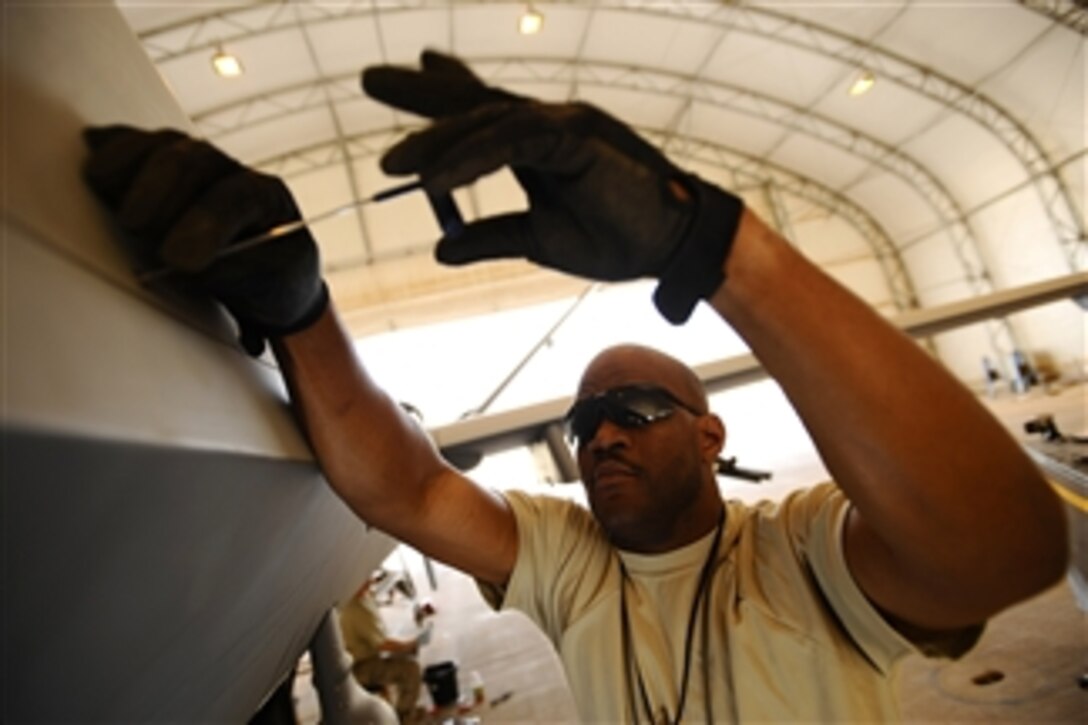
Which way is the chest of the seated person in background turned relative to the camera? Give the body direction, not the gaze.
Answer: to the viewer's right

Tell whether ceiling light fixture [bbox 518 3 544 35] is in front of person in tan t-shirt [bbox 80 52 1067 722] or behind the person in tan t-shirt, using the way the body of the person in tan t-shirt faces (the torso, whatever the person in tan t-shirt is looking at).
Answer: behind

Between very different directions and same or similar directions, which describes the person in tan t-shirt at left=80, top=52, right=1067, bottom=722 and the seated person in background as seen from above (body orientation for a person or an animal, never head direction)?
very different directions

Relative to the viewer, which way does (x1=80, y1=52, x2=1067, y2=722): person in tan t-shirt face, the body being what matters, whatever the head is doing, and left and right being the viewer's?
facing the viewer and to the left of the viewer

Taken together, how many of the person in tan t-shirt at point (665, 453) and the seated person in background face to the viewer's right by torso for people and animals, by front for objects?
1

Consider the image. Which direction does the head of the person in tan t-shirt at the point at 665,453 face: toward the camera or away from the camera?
toward the camera

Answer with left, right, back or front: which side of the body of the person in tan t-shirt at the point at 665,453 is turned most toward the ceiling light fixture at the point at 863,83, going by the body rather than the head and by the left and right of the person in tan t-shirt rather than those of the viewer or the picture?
back

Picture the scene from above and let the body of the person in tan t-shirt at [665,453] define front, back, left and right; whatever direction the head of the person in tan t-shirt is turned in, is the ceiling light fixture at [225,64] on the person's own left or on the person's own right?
on the person's own right
